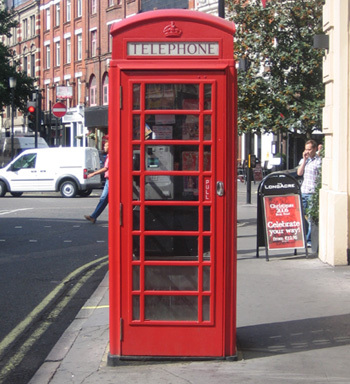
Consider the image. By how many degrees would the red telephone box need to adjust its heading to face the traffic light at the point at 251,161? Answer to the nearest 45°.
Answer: approximately 180°

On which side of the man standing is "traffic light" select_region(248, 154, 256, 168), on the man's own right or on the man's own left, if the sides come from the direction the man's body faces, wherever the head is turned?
on the man's own right

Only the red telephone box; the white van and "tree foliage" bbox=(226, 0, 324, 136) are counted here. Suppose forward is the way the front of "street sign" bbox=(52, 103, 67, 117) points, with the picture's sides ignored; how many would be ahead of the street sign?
3

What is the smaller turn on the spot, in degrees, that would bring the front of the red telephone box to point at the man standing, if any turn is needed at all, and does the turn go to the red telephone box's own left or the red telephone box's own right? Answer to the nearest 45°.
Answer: approximately 180°

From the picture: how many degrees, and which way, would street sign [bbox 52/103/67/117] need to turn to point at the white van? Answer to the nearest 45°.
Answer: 0° — it already faces it

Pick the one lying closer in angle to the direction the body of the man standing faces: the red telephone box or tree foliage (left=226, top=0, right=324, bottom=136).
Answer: the red telephone box

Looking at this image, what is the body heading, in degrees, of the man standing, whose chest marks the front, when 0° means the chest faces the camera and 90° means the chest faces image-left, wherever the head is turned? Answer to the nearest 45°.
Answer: approximately 45°

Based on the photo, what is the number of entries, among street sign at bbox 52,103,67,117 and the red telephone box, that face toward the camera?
2
